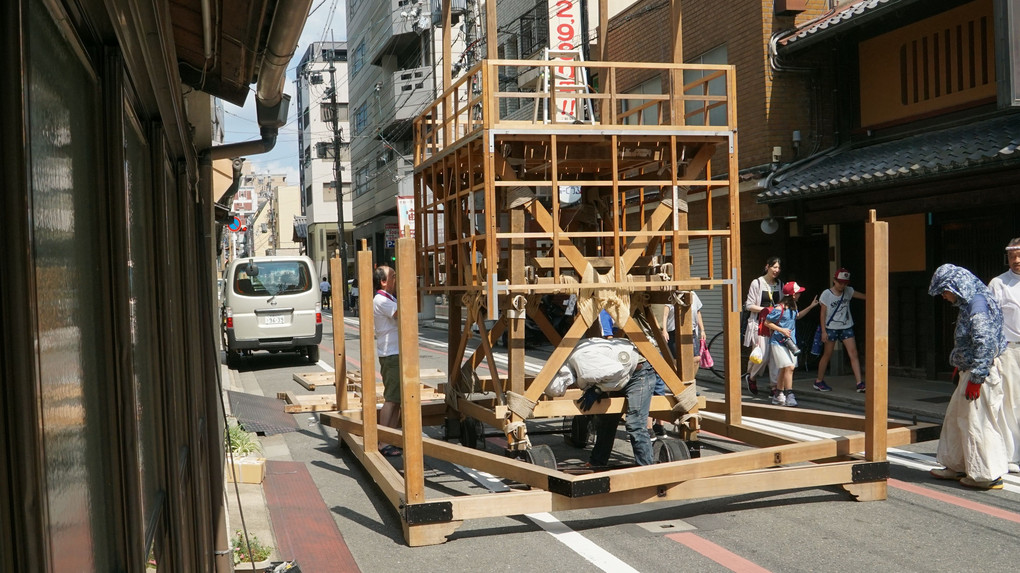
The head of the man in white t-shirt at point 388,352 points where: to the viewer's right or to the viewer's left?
to the viewer's right

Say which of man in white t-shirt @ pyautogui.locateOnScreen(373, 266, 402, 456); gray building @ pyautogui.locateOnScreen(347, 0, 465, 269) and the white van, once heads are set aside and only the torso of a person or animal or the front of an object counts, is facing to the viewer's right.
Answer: the man in white t-shirt

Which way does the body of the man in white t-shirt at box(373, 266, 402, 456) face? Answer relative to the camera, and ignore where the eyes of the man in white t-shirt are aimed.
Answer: to the viewer's right

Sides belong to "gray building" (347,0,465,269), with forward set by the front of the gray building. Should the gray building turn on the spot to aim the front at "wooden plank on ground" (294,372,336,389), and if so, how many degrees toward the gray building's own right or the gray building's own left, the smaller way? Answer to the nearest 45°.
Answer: approximately 45° to the gray building's own left
